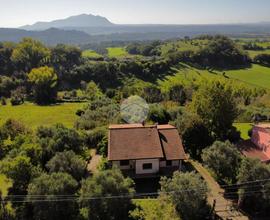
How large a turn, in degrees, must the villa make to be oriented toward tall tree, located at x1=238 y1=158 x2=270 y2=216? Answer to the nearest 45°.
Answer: approximately 45° to its left

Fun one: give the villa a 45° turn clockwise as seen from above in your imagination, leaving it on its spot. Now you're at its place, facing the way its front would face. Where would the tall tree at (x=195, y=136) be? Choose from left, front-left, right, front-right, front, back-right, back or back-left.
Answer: back

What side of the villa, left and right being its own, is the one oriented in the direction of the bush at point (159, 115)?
back

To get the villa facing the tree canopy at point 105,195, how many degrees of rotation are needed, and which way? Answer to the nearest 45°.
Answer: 0° — it already faces it

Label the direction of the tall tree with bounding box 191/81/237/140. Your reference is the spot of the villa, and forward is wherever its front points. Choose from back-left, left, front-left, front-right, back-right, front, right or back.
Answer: back-left

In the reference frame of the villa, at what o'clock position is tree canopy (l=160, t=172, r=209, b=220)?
The tree canopy is roughly at 11 o'clock from the villa.

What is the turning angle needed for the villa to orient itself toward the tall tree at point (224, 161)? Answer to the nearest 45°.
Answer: approximately 90° to its left

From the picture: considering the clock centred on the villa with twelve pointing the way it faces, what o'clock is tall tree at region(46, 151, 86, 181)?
The tall tree is roughly at 2 o'clock from the villa.

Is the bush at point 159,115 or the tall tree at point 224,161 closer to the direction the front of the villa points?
the tall tree

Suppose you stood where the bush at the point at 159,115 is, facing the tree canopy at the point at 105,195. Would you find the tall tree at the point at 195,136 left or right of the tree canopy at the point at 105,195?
left

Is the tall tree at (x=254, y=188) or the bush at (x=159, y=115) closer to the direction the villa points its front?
the tall tree

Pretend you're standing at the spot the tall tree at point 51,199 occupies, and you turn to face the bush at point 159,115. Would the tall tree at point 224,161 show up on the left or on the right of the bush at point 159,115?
right

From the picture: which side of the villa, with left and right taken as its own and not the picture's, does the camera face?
front

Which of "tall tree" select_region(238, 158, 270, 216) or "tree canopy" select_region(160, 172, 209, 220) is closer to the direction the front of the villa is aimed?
the tree canopy
